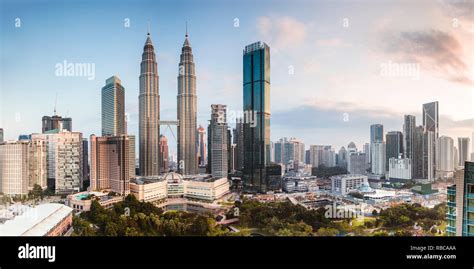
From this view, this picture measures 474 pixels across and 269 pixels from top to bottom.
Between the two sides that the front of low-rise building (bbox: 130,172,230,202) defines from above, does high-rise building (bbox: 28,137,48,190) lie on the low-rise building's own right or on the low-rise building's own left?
on the low-rise building's own right

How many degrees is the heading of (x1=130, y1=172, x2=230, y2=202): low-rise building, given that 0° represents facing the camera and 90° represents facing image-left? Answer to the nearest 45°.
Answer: approximately 0°

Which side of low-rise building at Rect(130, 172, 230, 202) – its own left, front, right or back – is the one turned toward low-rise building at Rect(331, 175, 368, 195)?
left

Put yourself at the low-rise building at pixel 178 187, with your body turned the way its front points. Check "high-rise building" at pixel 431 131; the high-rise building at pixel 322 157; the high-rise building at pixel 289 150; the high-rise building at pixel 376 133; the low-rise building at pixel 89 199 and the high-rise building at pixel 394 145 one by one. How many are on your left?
5

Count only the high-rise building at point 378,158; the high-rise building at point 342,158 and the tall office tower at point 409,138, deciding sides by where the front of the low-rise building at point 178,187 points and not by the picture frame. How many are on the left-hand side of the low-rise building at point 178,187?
3

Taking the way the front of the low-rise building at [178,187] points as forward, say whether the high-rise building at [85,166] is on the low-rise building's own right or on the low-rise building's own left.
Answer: on the low-rise building's own right

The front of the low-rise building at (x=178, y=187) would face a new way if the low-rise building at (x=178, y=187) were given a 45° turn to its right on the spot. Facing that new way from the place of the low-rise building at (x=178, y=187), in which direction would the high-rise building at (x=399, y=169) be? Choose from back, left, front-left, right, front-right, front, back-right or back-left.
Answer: back-left

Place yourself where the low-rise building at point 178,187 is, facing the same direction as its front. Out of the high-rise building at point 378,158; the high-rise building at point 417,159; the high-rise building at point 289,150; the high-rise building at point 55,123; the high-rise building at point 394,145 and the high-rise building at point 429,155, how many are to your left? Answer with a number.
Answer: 5
